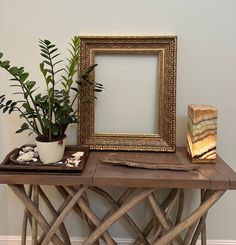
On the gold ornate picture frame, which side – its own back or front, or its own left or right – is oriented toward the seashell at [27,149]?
right

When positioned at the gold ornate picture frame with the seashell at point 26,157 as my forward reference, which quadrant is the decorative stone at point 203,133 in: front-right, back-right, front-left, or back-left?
back-left

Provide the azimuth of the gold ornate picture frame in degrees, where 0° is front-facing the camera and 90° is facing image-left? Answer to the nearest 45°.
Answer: approximately 0°
